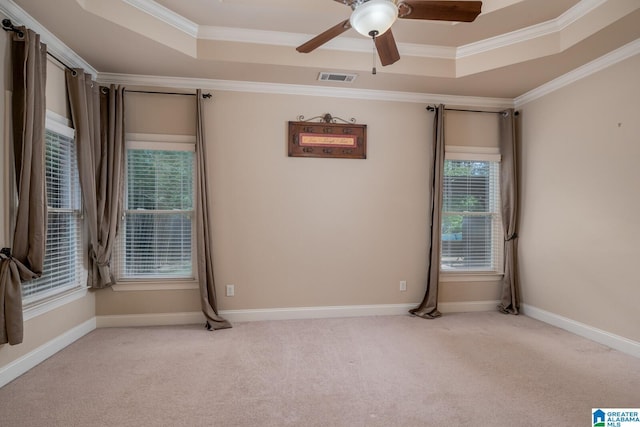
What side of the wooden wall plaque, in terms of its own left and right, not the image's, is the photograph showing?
front

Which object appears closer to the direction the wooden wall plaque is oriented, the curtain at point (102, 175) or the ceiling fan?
the ceiling fan

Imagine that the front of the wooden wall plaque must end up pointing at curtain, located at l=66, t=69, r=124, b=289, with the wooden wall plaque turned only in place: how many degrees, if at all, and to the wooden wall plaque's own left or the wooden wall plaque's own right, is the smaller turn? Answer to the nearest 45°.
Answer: approximately 90° to the wooden wall plaque's own right

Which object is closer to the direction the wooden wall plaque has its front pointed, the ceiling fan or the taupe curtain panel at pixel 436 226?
the ceiling fan

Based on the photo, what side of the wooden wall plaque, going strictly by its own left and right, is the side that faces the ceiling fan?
front

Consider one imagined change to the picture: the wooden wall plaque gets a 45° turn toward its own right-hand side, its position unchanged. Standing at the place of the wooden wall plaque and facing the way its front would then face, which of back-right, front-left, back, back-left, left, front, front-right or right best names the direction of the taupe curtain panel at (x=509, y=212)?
back-left

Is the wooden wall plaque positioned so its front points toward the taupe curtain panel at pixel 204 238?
no

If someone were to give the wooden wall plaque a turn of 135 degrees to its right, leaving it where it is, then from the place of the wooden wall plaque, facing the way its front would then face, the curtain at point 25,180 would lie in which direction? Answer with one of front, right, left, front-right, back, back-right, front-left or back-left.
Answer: left

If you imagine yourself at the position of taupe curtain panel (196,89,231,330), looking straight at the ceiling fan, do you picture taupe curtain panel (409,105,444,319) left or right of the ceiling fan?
left

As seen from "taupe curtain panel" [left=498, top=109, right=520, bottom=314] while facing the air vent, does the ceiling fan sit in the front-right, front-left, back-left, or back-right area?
front-left

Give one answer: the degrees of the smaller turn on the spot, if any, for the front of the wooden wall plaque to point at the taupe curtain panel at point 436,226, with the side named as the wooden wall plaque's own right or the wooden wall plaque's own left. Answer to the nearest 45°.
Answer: approximately 90° to the wooden wall plaque's own left

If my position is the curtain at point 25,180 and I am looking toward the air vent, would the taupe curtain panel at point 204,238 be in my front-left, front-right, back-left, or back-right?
front-left
